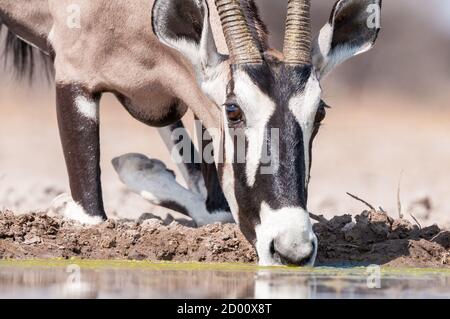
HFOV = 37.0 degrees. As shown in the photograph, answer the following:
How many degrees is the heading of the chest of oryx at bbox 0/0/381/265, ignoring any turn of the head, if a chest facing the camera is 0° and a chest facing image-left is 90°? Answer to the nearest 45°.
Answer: approximately 315°
